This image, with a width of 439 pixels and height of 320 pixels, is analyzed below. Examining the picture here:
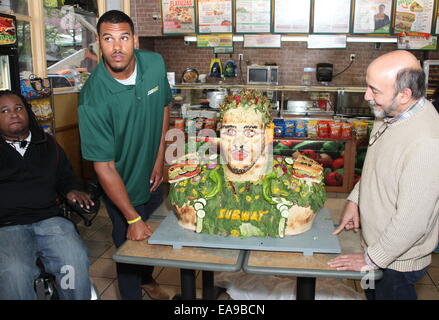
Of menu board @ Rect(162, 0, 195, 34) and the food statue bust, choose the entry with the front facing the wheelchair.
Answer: the menu board

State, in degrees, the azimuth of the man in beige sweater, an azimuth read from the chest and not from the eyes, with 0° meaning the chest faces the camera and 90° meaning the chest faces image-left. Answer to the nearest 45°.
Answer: approximately 90°

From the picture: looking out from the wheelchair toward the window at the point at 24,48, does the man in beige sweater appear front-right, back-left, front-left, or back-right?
back-right

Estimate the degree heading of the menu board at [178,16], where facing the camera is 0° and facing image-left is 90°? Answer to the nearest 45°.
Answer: approximately 0°

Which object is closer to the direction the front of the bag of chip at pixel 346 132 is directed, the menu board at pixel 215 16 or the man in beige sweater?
the man in beige sweater

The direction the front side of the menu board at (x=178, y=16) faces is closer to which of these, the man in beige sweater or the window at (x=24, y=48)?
the man in beige sweater
